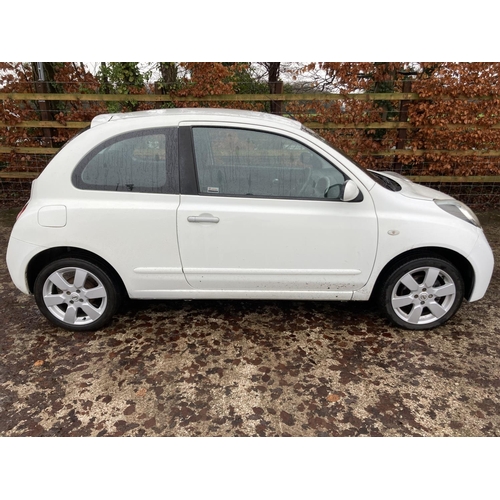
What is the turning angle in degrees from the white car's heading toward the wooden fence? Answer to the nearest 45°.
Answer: approximately 90° to its left

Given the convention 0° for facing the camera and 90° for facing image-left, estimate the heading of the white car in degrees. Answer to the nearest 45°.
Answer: approximately 270°
